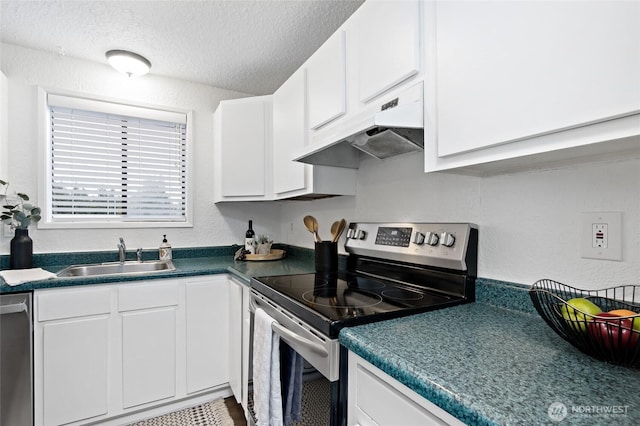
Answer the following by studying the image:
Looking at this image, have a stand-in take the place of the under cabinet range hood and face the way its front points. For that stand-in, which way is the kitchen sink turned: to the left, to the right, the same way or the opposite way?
to the left

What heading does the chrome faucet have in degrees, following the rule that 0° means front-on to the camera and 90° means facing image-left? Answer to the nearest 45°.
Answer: approximately 0°

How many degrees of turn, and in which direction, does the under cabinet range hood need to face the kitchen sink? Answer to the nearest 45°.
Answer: approximately 45° to its right

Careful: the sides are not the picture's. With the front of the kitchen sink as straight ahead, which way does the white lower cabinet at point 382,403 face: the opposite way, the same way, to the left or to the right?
to the right

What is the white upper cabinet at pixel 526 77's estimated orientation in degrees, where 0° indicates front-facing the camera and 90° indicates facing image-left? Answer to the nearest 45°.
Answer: approximately 45°

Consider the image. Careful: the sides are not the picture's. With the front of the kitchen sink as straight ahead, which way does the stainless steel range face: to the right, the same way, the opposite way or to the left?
to the right

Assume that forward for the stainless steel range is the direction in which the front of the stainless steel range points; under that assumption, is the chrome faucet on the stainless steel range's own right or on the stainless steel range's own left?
on the stainless steel range's own right

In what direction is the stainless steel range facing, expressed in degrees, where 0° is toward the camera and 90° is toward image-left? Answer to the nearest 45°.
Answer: approximately 45°

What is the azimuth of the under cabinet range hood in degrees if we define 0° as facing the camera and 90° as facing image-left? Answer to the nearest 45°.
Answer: approximately 45°
